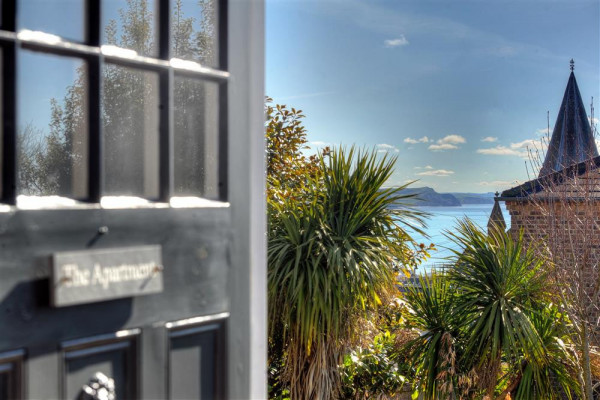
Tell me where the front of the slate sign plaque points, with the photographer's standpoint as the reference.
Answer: facing the viewer and to the right of the viewer

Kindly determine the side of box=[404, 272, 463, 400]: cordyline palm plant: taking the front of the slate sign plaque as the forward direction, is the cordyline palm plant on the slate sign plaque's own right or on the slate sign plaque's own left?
on the slate sign plaque's own left

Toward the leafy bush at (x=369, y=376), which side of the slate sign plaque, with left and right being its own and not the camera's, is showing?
left

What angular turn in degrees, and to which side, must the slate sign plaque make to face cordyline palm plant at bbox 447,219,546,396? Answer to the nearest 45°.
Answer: approximately 90° to its left
